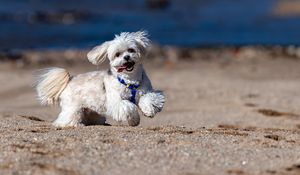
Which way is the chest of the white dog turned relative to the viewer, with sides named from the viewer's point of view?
facing the viewer and to the right of the viewer
